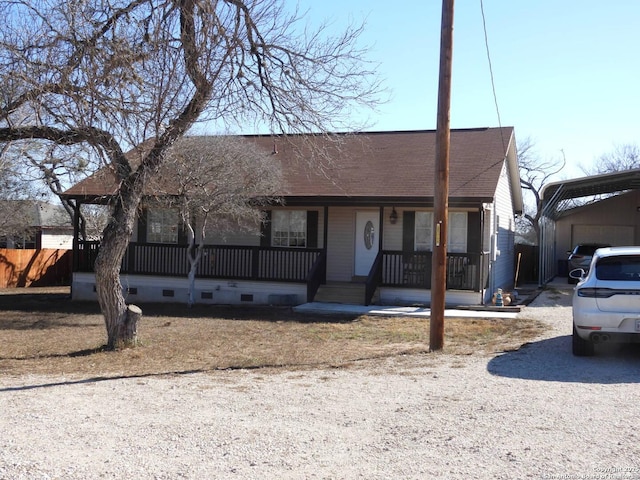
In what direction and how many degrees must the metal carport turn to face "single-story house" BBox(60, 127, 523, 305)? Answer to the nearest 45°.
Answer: approximately 45° to its right

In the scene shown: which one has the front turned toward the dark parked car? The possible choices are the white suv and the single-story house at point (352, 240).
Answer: the white suv

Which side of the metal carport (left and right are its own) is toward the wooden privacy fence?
right

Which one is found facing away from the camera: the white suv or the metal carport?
the white suv

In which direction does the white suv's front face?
away from the camera

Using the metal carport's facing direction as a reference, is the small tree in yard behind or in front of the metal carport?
in front

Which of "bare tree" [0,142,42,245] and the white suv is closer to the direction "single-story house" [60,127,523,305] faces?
the white suv

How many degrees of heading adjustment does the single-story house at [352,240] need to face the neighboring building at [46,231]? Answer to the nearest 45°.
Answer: approximately 135° to its right

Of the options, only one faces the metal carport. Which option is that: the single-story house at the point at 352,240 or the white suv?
the white suv

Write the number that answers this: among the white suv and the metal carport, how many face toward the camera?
1

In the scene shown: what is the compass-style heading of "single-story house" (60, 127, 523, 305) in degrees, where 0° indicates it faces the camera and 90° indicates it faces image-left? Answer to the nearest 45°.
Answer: approximately 0°

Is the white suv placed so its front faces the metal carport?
yes

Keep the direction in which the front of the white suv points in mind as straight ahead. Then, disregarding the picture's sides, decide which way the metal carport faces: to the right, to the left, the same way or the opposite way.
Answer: the opposite way

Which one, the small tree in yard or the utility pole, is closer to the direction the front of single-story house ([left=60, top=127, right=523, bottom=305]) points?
the utility pole

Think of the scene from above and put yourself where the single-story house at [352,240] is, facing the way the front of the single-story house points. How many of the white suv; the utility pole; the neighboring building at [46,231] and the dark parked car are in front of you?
2

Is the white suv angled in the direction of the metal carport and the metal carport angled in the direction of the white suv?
yes
